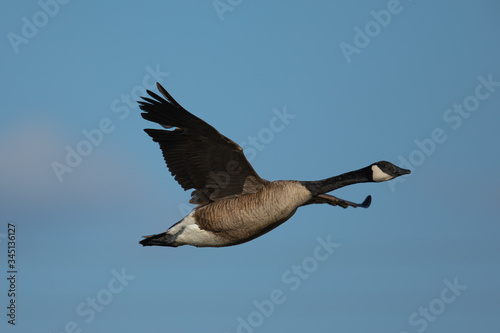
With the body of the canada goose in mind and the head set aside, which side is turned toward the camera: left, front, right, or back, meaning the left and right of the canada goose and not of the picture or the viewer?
right
